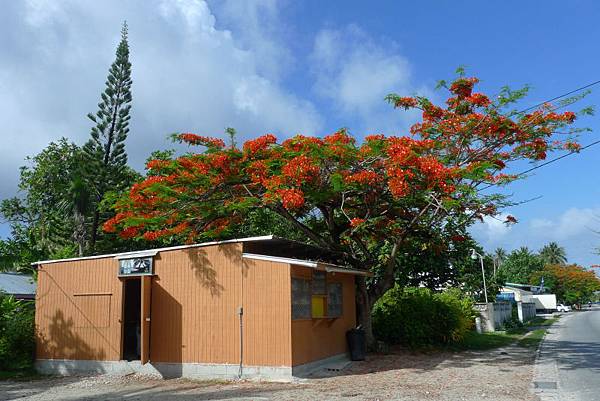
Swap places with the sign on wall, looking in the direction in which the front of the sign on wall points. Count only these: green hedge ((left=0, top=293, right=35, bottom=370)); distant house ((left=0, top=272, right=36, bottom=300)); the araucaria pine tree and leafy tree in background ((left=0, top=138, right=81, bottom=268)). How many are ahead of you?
0

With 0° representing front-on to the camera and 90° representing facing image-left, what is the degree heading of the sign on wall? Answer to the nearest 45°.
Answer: approximately 0°

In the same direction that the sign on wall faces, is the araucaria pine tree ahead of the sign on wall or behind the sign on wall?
behind

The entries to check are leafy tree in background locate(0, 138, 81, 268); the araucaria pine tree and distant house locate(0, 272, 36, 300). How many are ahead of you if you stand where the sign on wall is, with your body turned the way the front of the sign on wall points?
0

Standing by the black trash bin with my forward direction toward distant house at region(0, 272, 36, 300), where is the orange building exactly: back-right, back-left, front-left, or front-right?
front-left

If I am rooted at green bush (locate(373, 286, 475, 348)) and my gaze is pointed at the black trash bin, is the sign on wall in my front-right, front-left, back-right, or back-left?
front-right

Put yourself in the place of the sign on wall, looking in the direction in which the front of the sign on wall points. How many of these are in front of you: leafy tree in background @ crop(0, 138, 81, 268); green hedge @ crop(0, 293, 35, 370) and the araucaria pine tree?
0

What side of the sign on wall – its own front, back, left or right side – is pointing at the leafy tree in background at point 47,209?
back

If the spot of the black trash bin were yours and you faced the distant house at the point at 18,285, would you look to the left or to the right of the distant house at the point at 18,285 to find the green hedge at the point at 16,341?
left

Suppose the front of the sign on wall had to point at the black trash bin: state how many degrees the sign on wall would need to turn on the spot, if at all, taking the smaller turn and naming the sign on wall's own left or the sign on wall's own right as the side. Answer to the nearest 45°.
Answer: approximately 90° to the sign on wall's own left

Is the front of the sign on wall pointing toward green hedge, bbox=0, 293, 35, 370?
no

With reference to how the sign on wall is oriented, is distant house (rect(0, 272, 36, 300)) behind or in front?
behind
